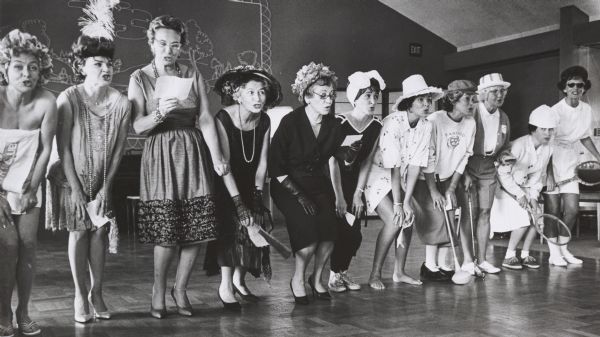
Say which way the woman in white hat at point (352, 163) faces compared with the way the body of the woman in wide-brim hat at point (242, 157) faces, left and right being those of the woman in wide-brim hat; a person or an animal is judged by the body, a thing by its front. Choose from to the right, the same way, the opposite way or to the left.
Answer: the same way

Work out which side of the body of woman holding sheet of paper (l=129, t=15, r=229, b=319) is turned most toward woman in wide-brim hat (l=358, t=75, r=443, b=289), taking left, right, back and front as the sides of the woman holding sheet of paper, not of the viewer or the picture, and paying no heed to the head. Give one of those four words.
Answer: left

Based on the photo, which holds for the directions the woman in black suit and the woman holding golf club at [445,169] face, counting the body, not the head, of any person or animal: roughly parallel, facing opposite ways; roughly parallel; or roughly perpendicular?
roughly parallel

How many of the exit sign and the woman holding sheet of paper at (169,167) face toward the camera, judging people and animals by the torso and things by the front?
2

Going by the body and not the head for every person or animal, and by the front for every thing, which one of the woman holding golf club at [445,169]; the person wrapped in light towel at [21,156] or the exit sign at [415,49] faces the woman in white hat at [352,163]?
the exit sign

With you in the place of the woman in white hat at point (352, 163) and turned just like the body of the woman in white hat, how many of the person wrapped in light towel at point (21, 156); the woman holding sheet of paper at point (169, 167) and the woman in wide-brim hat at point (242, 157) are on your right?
3

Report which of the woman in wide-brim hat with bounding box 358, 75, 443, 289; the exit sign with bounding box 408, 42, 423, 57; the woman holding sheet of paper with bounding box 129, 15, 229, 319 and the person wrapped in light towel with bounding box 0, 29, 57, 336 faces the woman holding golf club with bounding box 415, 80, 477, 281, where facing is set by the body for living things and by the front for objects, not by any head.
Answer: the exit sign

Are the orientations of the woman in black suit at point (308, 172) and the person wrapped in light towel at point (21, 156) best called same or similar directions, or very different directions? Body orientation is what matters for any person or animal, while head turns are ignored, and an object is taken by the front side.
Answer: same or similar directions

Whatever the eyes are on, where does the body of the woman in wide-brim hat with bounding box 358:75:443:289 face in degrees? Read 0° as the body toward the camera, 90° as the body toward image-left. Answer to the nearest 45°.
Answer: approximately 315°

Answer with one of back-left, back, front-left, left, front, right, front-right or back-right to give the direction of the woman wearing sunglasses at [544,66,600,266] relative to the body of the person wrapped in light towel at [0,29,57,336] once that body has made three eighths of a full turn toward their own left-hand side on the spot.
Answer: front-right

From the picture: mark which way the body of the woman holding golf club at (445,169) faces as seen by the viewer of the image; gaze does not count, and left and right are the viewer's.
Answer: facing the viewer and to the right of the viewer

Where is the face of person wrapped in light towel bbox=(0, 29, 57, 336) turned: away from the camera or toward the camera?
toward the camera

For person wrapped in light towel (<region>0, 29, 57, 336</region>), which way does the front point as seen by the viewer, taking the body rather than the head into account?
toward the camera

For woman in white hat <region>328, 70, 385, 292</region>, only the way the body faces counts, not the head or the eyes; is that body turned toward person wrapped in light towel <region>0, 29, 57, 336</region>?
no

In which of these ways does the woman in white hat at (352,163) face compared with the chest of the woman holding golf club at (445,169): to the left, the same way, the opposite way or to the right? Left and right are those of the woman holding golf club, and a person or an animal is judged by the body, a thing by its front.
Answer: the same way

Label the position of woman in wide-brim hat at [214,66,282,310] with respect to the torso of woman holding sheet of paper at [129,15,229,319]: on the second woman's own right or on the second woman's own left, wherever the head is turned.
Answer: on the second woman's own left

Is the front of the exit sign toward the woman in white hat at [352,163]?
yes

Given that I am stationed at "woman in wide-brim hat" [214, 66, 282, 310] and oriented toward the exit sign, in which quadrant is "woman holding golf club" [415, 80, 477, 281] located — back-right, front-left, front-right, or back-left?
front-right

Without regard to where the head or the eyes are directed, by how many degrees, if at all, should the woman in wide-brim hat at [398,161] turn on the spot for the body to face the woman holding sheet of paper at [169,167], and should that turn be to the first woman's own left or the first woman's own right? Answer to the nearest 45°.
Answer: approximately 90° to the first woman's own right

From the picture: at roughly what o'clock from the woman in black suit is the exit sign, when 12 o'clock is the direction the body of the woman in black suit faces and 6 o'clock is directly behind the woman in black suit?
The exit sign is roughly at 8 o'clock from the woman in black suit.

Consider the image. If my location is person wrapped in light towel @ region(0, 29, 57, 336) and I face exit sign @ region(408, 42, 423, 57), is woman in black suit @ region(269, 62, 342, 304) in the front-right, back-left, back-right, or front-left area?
front-right

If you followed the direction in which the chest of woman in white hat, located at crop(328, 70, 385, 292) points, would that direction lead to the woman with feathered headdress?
no
